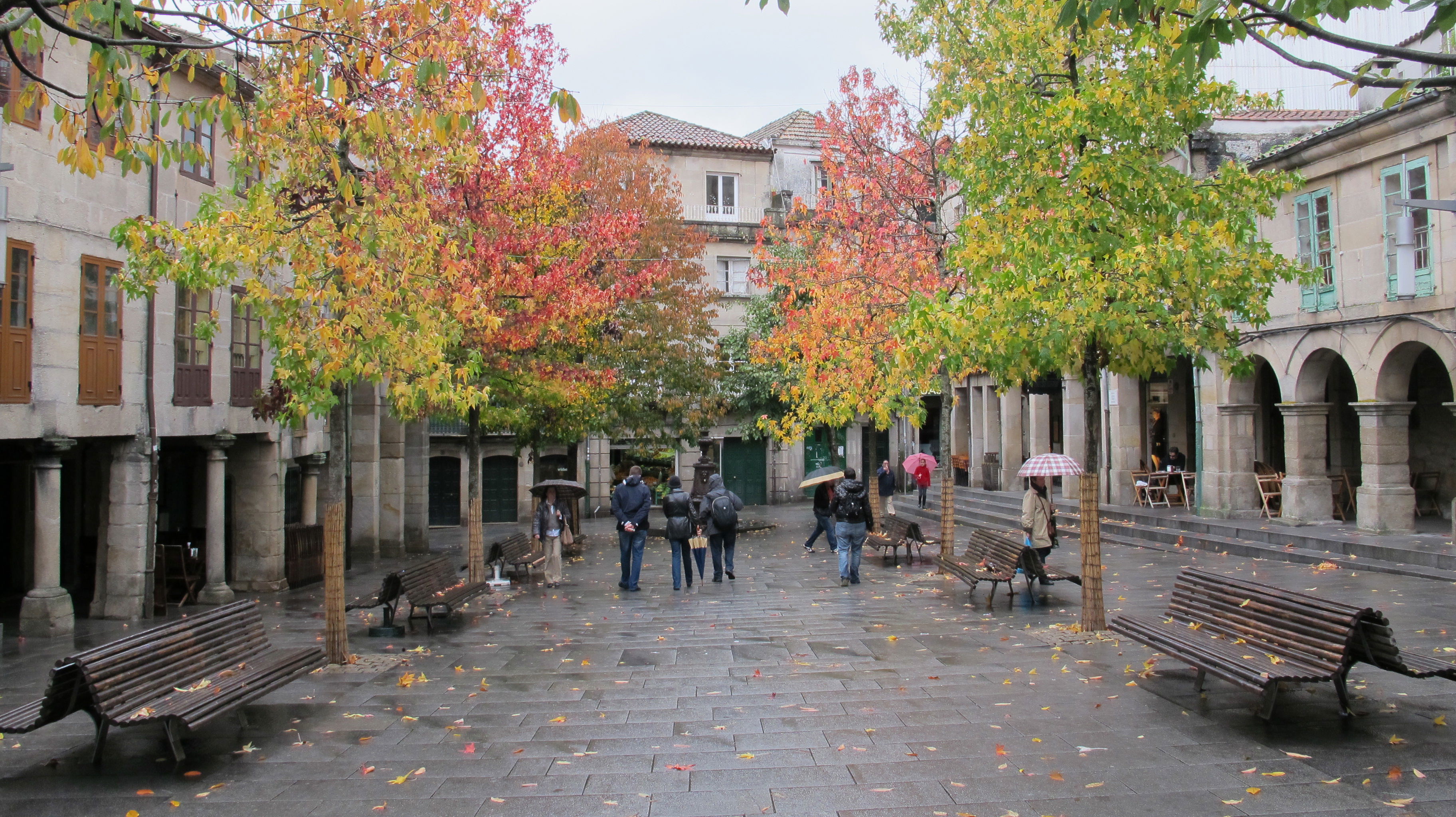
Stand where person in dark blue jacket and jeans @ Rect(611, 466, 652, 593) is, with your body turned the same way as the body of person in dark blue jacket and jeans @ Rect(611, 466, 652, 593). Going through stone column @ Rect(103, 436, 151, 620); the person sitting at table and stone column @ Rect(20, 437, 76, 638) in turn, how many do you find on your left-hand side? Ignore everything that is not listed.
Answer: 2

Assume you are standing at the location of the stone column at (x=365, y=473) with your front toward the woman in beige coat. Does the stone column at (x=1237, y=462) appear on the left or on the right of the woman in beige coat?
left

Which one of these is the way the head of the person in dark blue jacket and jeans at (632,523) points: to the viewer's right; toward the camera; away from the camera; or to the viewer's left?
away from the camera

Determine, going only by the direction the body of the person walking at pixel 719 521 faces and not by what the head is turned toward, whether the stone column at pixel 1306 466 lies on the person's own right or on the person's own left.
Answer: on the person's own right

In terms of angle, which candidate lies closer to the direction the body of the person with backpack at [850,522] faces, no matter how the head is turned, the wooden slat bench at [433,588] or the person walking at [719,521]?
the person walking

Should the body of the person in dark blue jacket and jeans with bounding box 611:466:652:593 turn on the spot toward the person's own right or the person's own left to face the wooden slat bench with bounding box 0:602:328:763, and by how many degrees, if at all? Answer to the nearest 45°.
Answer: approximately 180°

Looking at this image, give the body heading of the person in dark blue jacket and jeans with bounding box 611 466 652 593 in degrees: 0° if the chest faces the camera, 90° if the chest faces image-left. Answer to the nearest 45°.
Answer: approximately 180°

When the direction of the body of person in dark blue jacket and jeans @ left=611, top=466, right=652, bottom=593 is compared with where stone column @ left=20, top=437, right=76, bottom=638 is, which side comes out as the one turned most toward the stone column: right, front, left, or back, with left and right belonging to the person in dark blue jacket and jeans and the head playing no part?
left

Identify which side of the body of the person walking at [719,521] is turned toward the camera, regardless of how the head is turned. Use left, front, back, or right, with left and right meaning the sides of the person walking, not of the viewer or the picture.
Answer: back

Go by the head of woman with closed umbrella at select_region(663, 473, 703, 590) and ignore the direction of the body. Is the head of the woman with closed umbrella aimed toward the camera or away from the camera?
away from the camera

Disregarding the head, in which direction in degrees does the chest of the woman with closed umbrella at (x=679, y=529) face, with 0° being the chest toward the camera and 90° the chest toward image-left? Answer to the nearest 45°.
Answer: approximately 180°

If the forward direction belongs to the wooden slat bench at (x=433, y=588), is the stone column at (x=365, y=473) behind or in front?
behind

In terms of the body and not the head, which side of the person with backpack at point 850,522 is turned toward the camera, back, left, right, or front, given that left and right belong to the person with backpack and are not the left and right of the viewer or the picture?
back

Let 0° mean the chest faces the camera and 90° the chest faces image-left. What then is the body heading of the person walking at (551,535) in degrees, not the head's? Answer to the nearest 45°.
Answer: approximately 0°

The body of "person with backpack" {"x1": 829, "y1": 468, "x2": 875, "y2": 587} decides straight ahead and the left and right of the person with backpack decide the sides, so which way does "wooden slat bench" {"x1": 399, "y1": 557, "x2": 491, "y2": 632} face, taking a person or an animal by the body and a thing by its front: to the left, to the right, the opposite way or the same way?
to the right

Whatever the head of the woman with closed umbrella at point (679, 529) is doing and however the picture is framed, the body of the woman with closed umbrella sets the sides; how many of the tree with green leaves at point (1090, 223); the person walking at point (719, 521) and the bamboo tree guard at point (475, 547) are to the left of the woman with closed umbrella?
1

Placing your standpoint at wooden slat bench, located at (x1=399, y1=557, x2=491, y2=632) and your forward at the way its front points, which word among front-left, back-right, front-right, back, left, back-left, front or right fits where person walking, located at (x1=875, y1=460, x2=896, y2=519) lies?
left
